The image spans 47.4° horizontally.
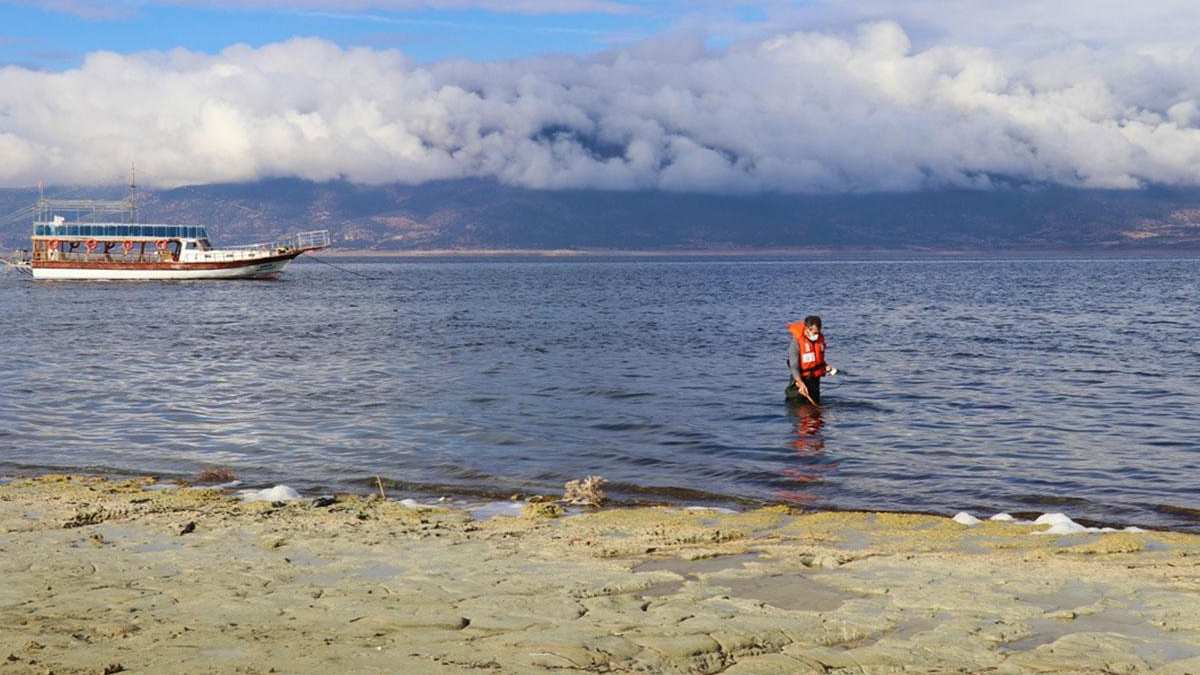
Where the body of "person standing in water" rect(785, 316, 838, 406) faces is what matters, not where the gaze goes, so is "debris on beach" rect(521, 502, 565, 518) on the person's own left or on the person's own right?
on the person's own right

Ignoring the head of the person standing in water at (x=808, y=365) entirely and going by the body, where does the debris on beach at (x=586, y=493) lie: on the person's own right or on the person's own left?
on the person's own right

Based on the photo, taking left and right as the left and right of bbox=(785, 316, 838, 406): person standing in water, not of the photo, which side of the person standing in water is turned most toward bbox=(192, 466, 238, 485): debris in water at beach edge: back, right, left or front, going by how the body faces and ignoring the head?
right
